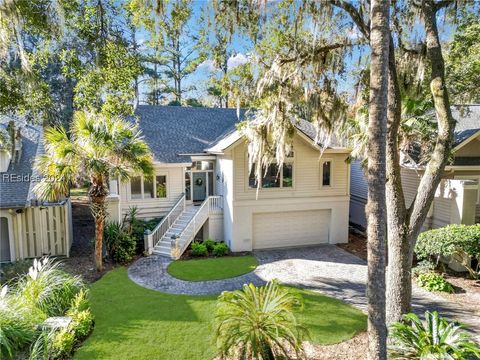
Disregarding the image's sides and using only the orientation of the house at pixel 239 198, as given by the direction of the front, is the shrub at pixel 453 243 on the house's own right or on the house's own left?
on the house's own left

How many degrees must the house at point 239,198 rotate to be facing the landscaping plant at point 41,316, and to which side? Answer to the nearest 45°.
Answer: approximately 45° to its right

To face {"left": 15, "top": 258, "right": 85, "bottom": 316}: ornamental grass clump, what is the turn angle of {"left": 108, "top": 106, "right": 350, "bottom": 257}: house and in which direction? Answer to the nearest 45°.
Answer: approximately 45° to its right

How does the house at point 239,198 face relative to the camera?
toward the camera

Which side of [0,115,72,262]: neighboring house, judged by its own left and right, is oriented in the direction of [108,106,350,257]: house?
left

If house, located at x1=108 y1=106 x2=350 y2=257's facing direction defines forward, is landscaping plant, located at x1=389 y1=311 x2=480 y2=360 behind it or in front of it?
in front

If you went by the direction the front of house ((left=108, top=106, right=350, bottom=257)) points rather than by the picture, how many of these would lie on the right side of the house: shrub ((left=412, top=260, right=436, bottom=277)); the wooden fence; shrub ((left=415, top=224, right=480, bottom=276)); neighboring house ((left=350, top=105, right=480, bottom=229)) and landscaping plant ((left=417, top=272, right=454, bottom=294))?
1

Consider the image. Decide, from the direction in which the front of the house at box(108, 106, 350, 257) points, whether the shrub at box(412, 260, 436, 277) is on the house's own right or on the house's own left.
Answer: on the house's own left

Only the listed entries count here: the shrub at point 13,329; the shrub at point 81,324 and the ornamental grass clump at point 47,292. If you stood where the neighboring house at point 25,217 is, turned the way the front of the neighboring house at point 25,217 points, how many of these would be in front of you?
3

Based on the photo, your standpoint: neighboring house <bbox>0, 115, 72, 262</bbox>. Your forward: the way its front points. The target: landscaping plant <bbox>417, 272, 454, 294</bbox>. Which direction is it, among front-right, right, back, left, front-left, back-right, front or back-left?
front-left

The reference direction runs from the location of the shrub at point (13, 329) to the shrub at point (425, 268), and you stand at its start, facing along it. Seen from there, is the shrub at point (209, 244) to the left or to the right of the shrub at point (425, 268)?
left

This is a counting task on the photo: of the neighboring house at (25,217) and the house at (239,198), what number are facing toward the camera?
2

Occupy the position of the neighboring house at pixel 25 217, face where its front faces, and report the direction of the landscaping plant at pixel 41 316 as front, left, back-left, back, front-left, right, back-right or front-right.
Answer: front

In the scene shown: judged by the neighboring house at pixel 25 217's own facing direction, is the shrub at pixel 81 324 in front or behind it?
in front

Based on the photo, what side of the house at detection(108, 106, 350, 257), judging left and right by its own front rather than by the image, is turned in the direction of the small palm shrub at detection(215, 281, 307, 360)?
front
